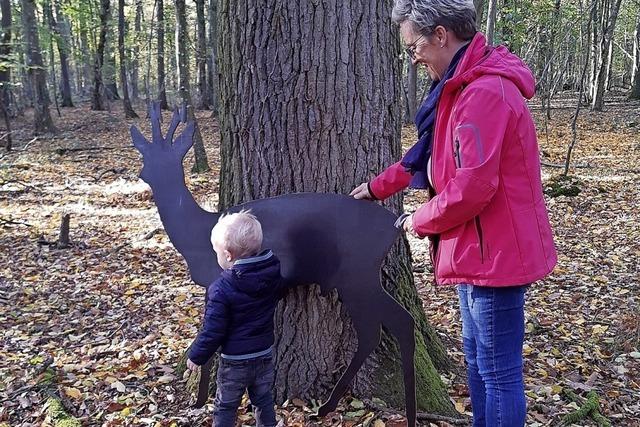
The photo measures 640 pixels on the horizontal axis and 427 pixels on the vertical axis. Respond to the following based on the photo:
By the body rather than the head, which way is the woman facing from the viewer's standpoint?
to the viewer's left

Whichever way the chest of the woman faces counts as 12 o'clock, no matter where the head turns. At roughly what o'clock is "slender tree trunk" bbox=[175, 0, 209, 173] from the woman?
The slender tree trunk is roughly at 2 o'clock from the woman.

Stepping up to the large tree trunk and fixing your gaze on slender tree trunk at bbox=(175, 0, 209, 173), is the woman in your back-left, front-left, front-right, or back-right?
back-right

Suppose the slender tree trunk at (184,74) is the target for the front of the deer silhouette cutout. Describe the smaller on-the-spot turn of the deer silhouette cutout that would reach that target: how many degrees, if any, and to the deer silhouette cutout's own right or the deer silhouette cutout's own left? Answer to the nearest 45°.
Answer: approximately 90° to the deer silhouette cutout's own right

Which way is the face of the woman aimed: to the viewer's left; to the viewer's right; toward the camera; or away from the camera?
to the viewer's left

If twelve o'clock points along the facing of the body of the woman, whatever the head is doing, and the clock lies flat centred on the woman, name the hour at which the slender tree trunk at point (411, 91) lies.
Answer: The slender tree trunk is roughly at 3 o'clock from the woman.

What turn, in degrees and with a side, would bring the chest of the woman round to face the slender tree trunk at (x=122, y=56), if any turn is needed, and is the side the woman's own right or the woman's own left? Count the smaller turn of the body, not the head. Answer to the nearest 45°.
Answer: approximately 45° to the woman's own right

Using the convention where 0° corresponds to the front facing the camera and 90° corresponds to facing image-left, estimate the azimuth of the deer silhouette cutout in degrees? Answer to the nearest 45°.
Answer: approximately 90°

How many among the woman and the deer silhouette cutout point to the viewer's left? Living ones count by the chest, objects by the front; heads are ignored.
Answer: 2

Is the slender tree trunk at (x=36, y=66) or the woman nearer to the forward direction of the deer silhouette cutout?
the slender tree trunk
